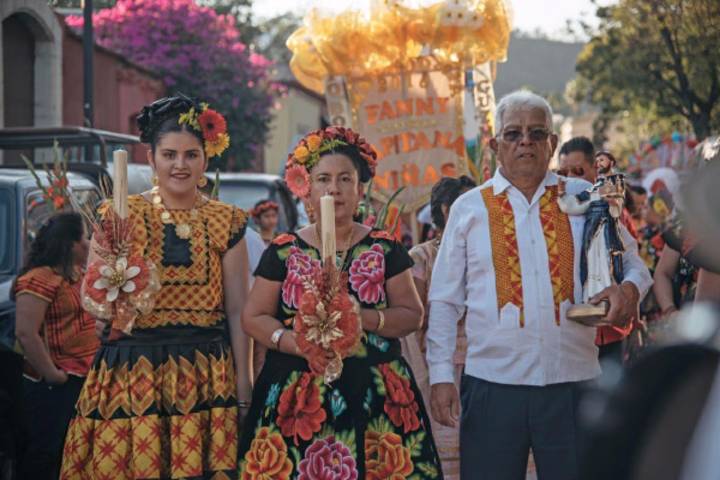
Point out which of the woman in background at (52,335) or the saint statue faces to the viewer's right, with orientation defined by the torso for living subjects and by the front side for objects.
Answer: the woman in background

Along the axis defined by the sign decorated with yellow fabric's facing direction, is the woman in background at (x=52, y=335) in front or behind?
in front

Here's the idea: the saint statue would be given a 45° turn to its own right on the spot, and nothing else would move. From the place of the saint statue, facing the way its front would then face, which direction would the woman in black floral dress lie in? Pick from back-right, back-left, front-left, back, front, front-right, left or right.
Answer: front

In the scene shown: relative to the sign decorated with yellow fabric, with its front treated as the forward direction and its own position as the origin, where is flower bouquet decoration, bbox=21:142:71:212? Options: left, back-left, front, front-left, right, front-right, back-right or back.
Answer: front-right

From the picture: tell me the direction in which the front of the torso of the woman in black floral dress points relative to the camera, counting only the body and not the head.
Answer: toward the camera

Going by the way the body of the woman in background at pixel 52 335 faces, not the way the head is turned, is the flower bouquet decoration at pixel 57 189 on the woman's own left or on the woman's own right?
on the woman's own left

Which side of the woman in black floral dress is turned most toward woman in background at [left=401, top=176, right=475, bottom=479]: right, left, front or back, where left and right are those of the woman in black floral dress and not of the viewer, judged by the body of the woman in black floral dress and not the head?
back

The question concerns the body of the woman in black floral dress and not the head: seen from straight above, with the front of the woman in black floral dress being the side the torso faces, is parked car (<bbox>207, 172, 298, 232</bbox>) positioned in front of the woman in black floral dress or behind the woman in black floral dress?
behind

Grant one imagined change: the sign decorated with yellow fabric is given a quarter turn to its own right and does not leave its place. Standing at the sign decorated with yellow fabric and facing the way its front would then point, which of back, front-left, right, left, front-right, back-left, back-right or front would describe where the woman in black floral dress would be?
left

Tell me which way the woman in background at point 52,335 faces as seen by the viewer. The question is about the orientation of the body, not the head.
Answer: to the viewer's right

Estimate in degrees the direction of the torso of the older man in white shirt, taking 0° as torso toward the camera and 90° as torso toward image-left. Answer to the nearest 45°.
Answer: approximately 0°

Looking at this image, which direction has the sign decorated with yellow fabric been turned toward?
toward the camera

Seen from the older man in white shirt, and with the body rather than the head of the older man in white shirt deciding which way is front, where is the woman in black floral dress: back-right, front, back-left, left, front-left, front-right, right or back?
right

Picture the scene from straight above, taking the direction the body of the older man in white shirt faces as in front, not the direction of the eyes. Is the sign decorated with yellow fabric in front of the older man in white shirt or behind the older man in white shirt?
behind

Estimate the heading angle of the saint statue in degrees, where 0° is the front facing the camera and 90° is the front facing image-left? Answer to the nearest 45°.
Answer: approximately 45°

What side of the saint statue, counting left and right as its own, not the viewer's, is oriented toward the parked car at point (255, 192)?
right
